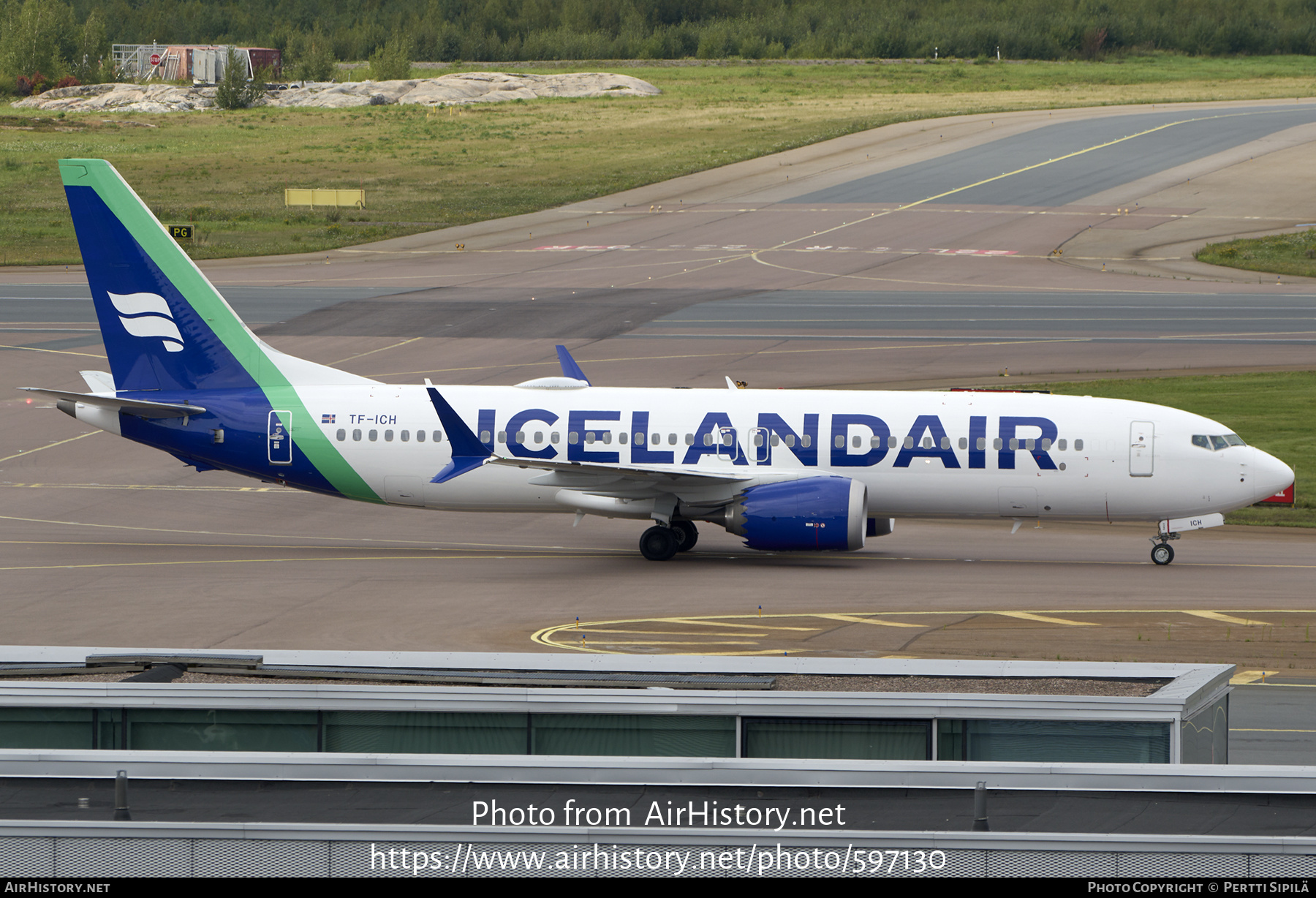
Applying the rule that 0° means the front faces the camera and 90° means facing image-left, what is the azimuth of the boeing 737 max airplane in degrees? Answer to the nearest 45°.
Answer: approximately 270°
